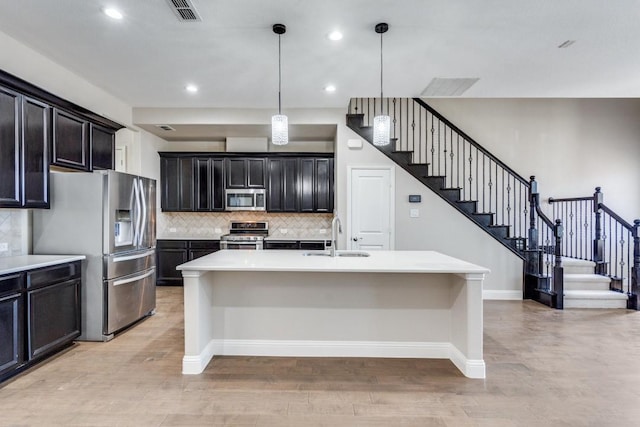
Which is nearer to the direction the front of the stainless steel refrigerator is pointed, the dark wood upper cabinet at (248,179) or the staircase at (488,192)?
the staircase

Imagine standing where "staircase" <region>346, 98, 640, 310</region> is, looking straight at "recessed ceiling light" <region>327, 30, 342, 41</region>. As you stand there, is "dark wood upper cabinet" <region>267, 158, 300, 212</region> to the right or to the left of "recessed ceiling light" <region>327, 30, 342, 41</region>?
right

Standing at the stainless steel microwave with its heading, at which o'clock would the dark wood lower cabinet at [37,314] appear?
The dark wood lower cabinet is roughly at 1 o'clock from the stainless steel microwave.

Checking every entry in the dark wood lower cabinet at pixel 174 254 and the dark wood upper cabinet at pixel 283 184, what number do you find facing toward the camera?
2

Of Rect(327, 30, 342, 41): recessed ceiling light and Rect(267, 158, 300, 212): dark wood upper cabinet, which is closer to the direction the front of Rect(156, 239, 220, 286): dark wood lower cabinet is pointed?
the recessed ceiling light

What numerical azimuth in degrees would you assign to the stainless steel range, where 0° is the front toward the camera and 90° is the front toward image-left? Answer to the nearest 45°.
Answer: approximately 0°

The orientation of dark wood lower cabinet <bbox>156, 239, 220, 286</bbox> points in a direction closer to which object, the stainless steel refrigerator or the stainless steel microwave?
the stainless steel refrigerator

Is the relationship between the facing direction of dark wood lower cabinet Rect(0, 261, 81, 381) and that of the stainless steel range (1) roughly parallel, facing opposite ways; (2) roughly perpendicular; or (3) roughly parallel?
roughly perpendicular

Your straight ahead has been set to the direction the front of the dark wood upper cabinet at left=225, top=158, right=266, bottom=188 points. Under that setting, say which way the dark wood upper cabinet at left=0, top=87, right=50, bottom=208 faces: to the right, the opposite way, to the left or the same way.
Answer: to the left

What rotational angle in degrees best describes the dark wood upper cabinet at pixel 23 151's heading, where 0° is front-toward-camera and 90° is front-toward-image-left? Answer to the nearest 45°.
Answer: approximately 315°
